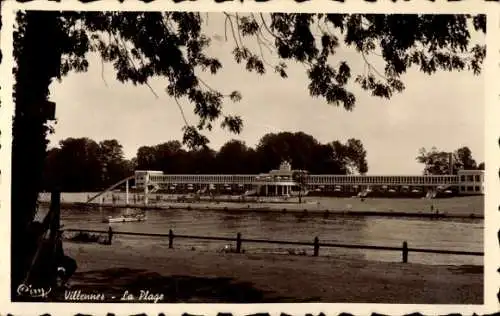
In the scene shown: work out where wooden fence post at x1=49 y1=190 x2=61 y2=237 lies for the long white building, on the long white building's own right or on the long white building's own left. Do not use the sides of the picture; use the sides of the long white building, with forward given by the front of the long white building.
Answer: on the long white building's own right

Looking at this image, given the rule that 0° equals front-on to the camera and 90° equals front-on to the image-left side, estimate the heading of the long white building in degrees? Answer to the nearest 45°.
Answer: approximately 0°
